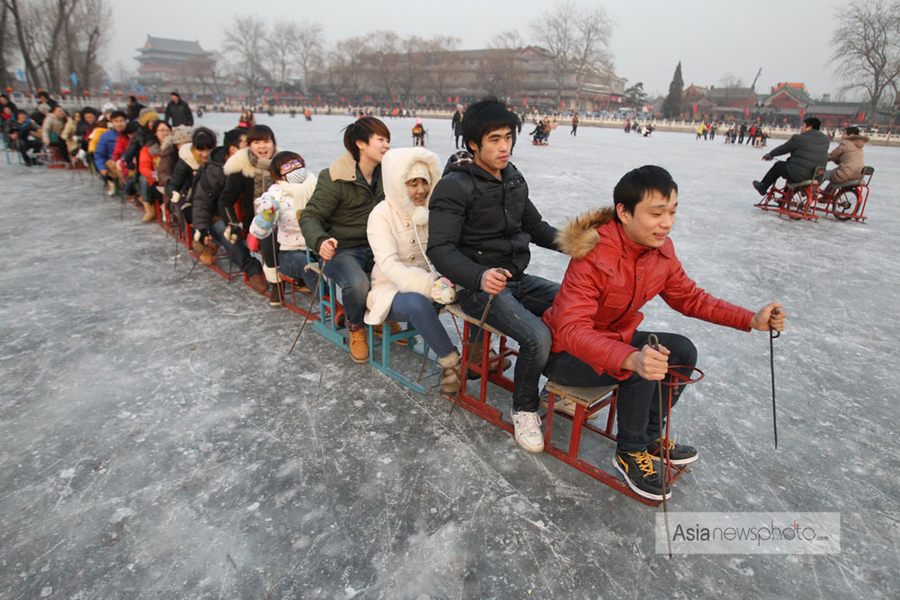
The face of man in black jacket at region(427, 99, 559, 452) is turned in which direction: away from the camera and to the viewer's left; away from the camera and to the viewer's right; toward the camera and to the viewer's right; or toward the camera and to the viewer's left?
toward the camera and to the viewer's right

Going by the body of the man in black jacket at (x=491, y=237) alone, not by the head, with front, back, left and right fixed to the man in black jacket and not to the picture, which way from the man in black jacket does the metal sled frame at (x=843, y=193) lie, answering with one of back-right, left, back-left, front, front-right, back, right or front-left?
left

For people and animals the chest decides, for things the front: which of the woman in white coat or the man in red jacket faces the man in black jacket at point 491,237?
the woman in white coat

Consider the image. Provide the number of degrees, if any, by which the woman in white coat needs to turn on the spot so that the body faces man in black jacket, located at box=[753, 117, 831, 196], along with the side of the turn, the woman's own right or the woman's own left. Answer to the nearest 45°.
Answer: approximately 90° to the woman's own left

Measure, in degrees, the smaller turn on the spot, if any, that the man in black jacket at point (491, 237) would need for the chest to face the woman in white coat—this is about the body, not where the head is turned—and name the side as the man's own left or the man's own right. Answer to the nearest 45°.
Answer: approximately 180°

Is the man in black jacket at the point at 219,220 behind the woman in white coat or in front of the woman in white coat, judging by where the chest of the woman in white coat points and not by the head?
behind

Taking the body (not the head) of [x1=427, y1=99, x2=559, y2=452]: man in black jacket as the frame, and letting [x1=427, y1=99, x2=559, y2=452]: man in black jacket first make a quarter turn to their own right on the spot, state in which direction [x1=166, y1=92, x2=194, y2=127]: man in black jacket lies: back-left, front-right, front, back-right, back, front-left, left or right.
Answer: right

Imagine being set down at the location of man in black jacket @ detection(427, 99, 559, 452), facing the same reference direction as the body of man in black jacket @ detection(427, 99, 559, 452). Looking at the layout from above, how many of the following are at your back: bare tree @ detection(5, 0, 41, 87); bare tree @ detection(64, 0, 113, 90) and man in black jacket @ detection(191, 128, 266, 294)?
3

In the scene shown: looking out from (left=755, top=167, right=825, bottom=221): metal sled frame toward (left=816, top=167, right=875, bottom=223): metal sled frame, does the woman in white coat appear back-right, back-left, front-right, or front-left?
back-right

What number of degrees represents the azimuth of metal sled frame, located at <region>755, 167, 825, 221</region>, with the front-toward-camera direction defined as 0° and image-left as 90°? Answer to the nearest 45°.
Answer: approximately 90°

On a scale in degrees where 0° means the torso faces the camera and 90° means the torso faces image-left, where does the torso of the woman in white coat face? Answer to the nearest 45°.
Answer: approximately 315°

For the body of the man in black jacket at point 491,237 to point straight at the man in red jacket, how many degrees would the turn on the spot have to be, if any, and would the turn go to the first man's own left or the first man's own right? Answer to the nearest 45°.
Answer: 0° — they already face them
